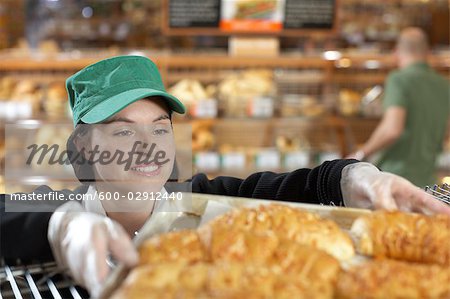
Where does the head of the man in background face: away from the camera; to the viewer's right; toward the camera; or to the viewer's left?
away from the camera

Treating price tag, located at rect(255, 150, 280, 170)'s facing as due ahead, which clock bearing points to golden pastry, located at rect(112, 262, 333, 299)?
The golden pastry is roughly at 12 o'clock from the price tag.

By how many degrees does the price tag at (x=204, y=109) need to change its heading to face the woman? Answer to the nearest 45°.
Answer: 0° — it already faces them

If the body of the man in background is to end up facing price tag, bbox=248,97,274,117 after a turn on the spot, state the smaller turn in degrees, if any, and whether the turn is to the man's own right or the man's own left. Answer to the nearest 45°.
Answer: approximately 45° to the man's own left

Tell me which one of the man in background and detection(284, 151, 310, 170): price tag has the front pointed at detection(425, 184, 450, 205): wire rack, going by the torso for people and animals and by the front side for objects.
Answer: the price tag
